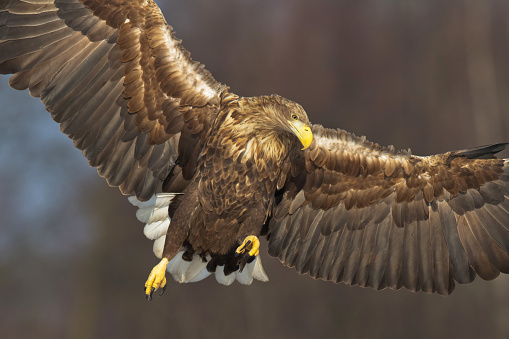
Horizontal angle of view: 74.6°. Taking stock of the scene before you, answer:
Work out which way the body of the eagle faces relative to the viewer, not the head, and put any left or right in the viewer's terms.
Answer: facing the viewer and to the right of the viewer
